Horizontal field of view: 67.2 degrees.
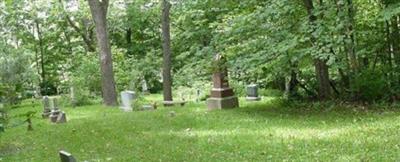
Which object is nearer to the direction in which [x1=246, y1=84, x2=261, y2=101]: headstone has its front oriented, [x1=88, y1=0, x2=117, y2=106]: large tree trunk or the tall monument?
the tall monument

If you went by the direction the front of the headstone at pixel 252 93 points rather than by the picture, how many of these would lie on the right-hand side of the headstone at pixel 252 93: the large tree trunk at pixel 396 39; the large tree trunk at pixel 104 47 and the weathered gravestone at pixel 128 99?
2

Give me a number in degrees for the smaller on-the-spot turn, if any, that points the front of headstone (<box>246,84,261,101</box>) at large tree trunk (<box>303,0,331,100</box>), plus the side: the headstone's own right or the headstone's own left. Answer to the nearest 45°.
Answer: approximately 45° to the headstone's own left

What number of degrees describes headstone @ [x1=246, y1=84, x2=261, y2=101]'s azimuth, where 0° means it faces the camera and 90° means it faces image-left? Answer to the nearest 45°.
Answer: approximately 0°

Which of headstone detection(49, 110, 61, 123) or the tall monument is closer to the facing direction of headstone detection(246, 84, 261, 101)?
the tall monument

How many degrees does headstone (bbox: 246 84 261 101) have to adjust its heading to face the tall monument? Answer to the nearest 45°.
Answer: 0° — it already faces it

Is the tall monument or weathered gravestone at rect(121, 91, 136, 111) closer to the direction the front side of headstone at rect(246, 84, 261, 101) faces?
the tall monument

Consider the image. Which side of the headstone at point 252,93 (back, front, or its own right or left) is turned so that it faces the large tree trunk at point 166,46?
right
